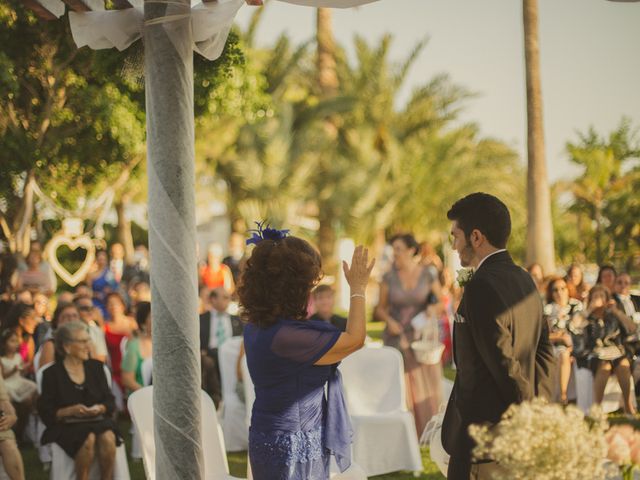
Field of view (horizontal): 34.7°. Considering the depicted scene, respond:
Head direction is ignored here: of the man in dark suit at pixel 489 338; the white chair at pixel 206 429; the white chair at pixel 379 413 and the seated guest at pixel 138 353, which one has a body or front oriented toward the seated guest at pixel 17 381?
the man in dark suit

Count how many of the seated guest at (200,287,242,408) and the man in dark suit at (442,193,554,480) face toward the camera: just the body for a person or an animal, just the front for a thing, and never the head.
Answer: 1

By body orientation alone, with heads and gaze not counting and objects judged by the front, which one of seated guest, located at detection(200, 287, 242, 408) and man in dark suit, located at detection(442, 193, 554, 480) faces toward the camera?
the seated guest

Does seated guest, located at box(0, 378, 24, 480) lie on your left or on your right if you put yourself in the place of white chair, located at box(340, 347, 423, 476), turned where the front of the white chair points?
on your right

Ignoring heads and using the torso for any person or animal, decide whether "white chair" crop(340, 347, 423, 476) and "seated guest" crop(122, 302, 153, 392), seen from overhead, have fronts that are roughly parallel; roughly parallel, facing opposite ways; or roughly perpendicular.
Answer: roughly parallel

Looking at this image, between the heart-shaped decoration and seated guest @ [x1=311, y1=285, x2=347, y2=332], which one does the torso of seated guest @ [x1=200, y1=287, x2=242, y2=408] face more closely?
the seated guest

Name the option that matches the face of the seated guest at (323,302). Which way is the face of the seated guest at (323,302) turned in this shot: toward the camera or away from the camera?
toward the camera

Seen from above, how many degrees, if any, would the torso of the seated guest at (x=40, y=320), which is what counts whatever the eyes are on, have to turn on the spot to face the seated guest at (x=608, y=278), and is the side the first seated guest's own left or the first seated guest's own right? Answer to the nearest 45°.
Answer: approximately 45° to the first seated guest's own left

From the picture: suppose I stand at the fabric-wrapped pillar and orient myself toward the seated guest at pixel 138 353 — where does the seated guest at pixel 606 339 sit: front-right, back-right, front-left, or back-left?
front-right

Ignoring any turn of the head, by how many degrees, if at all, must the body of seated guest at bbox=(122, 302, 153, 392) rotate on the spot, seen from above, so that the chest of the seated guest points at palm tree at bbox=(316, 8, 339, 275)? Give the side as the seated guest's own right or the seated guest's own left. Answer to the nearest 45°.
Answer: approximately 135° to the seated guest's own left

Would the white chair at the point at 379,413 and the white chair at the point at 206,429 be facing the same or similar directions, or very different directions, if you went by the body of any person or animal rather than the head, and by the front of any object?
same or similar directions

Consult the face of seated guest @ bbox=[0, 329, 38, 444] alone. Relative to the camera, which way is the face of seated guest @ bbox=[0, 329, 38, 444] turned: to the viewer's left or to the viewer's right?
to the viewer's right

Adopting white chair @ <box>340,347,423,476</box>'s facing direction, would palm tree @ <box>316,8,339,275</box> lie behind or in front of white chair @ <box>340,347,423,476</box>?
behind

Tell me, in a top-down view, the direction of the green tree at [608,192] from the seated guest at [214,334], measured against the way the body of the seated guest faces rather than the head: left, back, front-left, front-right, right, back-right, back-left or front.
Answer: back-left

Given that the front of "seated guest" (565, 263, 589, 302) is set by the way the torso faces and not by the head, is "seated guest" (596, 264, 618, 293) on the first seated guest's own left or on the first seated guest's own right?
on the first seated guest's own left

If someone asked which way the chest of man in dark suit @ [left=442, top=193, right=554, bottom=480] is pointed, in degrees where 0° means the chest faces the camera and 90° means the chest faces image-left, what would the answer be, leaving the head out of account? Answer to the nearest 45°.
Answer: approximately 135°
